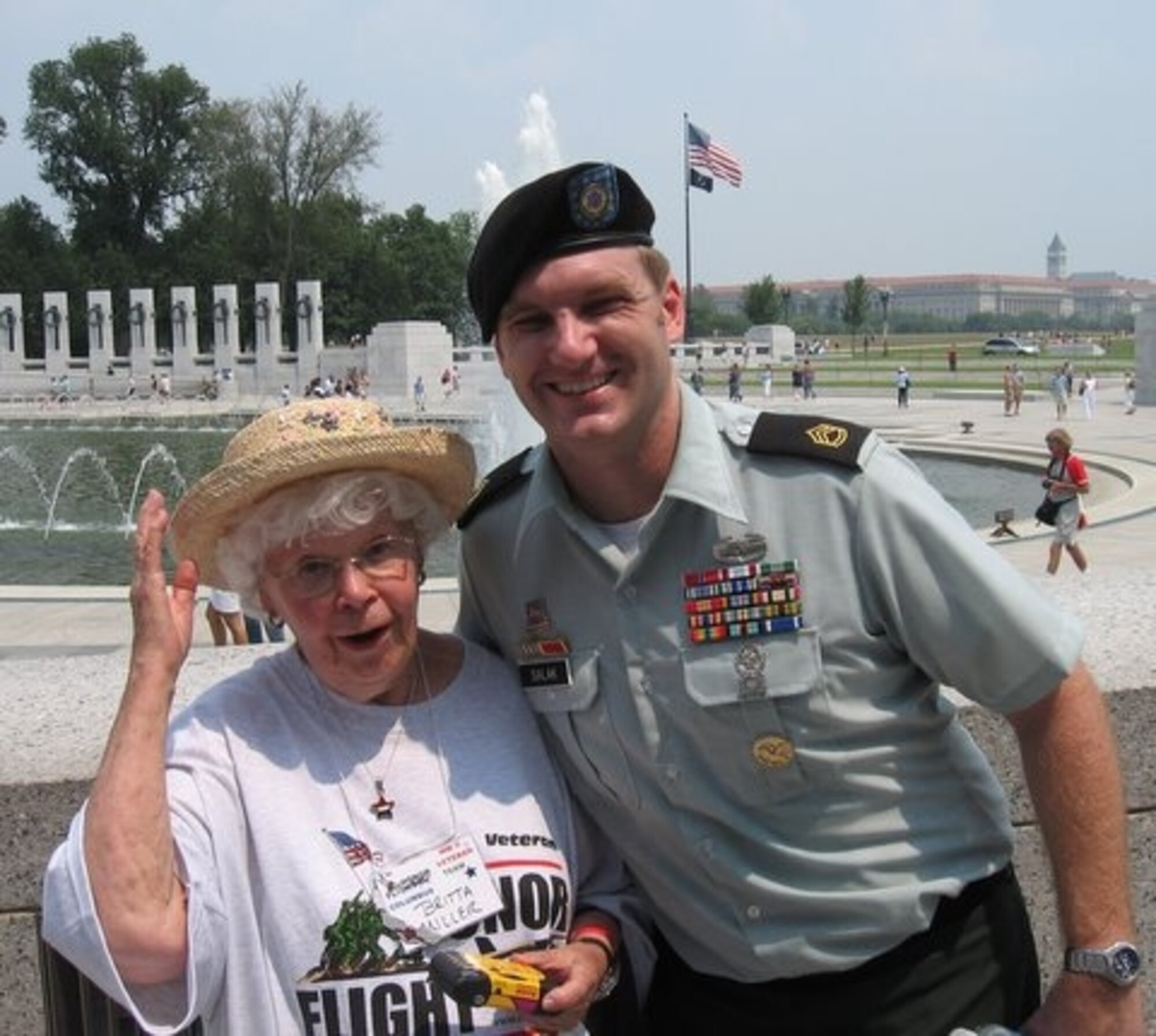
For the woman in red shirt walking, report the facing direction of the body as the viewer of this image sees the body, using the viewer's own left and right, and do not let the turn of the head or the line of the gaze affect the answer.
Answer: facing the viewer and to the left of the viewer

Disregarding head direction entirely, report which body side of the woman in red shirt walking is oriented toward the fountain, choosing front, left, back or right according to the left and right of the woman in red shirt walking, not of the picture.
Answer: right

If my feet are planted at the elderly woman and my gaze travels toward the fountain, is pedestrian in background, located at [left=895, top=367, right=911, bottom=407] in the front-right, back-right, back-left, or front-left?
front-right

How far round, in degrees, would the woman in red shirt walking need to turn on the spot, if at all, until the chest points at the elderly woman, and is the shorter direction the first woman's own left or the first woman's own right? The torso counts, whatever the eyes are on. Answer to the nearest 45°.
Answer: approximately 45° to the first woman's own left

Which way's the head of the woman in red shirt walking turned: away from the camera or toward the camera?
toward the camera

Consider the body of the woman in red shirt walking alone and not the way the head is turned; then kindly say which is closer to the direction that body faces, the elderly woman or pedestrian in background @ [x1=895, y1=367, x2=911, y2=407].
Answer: the elderly woman

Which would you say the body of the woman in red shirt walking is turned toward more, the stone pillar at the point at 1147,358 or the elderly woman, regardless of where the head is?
the elderly woman

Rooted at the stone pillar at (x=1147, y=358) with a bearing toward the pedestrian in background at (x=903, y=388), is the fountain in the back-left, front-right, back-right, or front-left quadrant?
front-left

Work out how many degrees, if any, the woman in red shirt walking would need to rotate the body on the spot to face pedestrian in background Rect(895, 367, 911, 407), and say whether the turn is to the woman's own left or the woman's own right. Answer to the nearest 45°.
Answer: approximately 135° to the woman's own right

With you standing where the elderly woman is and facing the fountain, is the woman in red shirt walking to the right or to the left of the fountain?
right

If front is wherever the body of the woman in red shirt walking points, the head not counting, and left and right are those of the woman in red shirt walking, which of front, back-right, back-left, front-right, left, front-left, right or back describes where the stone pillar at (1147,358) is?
back-right

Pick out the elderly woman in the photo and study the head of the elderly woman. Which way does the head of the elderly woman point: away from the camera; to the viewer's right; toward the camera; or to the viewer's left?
toward the camera
